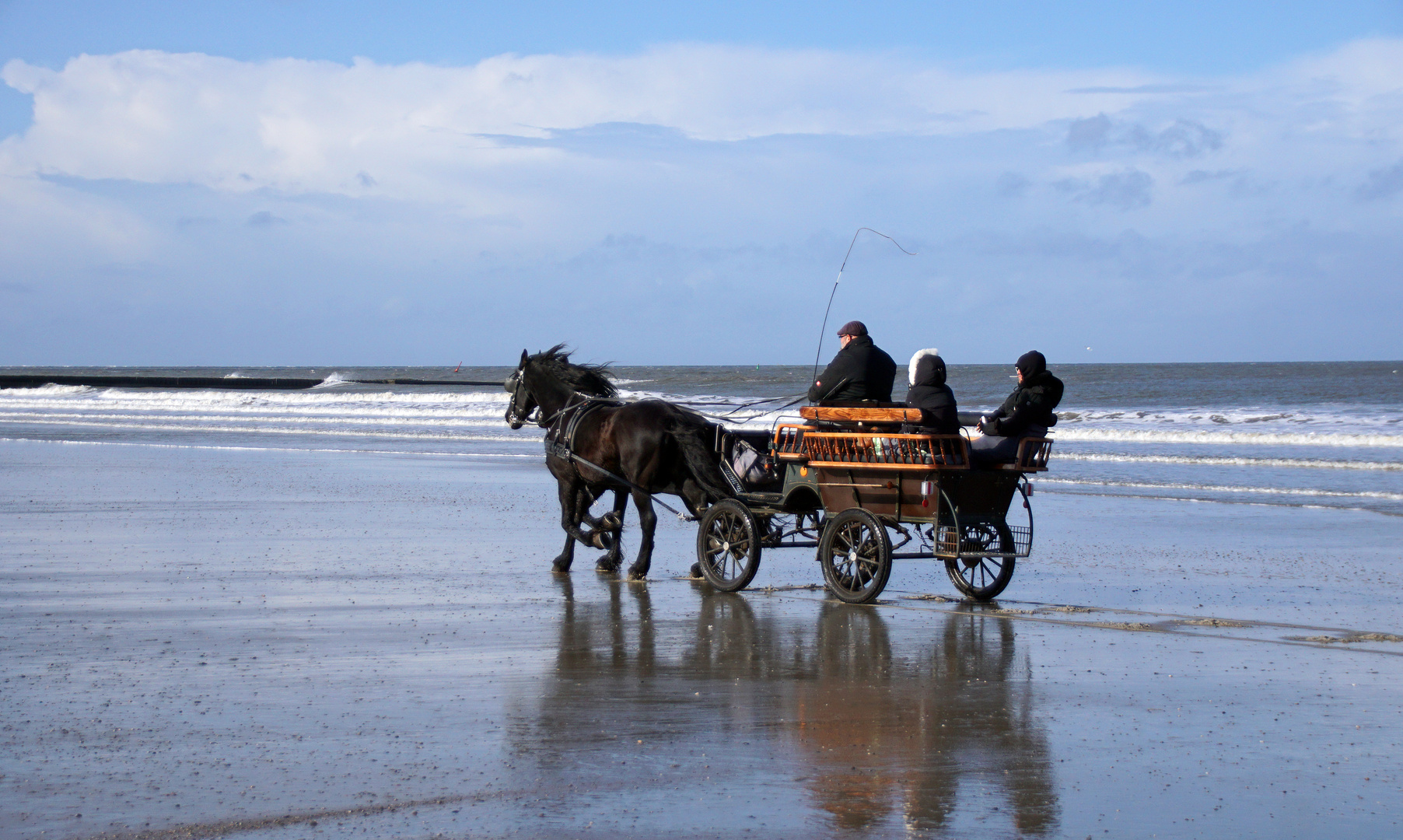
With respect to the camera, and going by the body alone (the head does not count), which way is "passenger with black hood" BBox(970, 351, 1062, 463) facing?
to the viewer's left

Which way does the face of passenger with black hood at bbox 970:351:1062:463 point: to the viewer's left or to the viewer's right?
to the viewer's left

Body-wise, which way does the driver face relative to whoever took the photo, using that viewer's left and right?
facing away from the viewer and to the left of the viewer

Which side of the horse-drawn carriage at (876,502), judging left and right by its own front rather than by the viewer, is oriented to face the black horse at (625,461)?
front

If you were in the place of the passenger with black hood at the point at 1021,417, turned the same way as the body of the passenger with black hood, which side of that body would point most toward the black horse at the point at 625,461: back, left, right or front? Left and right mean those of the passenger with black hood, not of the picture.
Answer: front

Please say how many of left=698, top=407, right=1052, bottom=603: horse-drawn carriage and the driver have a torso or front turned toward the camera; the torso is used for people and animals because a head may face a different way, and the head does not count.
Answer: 0

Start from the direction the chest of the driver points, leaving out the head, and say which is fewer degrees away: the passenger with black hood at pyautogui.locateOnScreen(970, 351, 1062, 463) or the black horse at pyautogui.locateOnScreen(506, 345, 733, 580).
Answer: the black horse

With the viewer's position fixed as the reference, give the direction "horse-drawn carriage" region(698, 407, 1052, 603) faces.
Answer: facing away from the viewer and to the left of the viewer

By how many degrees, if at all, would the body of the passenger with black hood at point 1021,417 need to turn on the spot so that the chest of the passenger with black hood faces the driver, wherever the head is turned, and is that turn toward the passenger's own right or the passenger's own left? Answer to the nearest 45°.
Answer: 0° — they already face them
